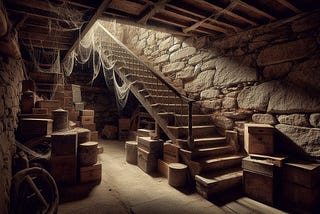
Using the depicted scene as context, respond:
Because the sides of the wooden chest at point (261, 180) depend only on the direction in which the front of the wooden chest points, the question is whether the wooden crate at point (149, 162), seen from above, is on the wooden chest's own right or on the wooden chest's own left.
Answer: on the wooden chest's own right

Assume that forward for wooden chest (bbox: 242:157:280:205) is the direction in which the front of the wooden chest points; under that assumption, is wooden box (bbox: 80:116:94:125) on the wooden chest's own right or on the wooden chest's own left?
on the wooden chest's own right

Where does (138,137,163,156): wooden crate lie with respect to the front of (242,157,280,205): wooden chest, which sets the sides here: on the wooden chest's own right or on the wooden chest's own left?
on the wooden chest's own right

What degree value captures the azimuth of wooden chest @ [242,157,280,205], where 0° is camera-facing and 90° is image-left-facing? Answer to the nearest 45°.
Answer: approximately 45°
